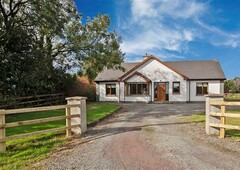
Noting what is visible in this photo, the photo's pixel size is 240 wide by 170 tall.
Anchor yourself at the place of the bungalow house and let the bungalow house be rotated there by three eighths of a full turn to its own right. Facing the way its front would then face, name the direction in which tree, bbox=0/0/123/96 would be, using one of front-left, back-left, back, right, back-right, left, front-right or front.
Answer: left

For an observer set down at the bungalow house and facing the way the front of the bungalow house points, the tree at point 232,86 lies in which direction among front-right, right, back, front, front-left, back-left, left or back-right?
back-left

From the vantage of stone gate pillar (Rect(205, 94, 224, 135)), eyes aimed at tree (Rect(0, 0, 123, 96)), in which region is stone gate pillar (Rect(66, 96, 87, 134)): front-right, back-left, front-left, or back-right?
front-left

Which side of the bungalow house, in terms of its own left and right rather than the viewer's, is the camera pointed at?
front

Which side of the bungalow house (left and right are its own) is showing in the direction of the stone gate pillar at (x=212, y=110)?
front

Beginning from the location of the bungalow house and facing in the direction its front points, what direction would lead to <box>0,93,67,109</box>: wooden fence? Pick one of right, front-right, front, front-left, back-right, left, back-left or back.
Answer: front-right

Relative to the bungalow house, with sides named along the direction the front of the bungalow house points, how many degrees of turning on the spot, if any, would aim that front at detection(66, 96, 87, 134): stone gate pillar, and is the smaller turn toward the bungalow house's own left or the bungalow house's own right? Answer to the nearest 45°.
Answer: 0° — it already faces it

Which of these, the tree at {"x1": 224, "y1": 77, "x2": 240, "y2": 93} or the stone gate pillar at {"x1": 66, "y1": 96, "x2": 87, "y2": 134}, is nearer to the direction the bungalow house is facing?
the stone gate pillar

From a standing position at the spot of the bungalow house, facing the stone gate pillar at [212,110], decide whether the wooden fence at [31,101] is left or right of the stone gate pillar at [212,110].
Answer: right

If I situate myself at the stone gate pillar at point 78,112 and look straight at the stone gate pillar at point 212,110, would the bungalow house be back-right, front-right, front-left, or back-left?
front-left
